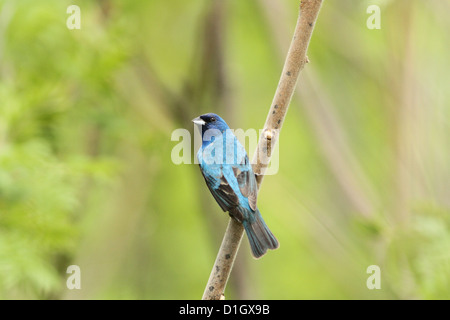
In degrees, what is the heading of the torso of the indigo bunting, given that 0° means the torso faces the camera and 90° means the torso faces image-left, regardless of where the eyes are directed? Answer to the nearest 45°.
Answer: approximately 135°
